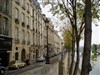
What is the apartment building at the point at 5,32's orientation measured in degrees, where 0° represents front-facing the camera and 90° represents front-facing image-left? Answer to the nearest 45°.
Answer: approximately 315°
